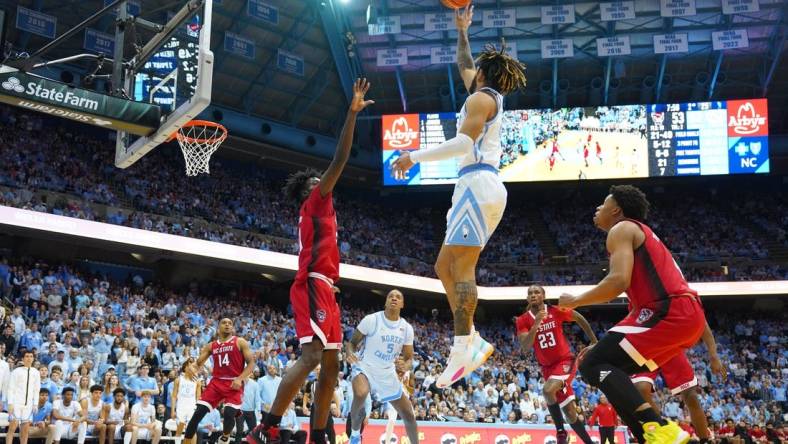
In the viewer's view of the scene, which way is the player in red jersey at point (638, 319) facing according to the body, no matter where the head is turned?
to the viewer's left

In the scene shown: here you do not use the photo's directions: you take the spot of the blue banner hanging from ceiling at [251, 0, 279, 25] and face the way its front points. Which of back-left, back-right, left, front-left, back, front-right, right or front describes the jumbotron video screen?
front-left

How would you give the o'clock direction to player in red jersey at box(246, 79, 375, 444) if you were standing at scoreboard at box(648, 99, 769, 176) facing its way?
The player in red jersey is roughly at 12 o'clock from the scoreboard.

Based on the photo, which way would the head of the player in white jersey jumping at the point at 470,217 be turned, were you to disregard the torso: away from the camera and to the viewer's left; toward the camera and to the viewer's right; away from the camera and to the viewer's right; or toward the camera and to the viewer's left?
away from the camera and to the viewer's left

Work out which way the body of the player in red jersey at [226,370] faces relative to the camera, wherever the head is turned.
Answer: toward the camera

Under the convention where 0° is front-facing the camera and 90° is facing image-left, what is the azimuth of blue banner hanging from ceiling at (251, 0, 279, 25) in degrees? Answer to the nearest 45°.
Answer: approximately 315°

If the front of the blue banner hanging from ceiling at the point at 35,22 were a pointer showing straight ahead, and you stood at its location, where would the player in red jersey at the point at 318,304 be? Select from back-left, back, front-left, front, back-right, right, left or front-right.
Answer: front-right

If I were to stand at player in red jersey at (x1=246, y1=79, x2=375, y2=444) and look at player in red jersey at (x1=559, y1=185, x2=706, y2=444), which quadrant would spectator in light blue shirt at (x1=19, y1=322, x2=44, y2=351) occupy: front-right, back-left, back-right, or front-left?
back-left

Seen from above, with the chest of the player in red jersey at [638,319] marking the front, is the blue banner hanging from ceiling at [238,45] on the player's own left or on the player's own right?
on the player's own right

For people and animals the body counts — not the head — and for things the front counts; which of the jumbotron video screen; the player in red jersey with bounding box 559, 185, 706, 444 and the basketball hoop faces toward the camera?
the jumbotron video screen

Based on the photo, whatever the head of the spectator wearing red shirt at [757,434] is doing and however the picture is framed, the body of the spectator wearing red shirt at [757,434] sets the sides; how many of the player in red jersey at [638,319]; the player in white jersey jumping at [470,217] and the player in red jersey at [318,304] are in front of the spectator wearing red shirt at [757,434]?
3

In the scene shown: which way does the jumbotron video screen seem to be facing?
toward the camera

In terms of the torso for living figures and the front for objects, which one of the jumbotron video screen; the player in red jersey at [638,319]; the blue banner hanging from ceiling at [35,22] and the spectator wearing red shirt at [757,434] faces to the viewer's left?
the player in red jersey

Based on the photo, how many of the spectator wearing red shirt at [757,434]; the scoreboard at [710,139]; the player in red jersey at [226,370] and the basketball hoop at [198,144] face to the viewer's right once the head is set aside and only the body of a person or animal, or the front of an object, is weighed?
1
